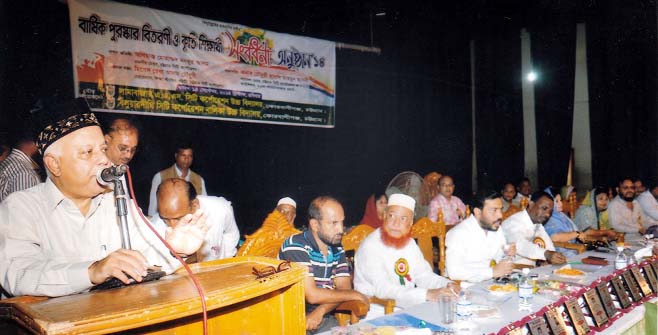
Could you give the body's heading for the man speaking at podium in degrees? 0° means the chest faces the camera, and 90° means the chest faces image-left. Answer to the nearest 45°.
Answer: approximately 315°

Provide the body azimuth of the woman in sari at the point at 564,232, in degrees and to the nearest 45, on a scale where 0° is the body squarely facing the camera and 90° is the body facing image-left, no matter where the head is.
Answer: approximately 315°

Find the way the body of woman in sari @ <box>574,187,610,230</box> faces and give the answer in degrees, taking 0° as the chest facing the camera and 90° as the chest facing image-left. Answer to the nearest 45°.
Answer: approximately 315°

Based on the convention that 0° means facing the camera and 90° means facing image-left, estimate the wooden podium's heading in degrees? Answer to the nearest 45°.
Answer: approximately 315°

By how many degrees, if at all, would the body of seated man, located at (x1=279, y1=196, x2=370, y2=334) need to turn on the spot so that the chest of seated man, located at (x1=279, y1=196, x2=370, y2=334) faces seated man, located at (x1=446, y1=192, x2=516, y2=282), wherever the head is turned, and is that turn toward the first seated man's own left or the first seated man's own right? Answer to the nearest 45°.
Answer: approximately 90° to the first seated man's own left

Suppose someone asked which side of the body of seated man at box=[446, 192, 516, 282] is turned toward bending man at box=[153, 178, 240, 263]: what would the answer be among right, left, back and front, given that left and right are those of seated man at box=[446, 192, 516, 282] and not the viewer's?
right

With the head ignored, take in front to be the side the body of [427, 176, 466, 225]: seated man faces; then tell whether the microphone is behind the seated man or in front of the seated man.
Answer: in front

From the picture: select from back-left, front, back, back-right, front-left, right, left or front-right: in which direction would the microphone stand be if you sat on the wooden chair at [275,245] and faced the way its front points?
front-right

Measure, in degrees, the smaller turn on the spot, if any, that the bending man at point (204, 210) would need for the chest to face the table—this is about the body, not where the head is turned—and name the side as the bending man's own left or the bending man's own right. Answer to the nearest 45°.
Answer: approximately 90° to the bending man's own left

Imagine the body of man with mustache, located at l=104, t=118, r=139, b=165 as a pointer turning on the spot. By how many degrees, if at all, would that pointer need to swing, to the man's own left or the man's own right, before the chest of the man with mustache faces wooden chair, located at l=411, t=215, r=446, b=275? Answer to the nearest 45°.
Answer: approximately 45° to the man's own left

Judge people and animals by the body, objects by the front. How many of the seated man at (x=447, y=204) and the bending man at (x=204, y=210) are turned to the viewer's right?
0

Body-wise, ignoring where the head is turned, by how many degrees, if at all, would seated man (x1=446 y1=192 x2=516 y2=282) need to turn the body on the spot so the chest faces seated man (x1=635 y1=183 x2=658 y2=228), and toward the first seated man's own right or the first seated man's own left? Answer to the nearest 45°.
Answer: approximately 90° to the first seated man's own left

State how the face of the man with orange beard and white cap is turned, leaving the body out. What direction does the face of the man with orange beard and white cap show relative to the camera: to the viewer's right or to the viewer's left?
to the viewer's left

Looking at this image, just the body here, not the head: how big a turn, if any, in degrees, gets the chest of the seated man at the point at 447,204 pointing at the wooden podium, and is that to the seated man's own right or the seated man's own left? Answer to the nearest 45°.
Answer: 0° — they already face it

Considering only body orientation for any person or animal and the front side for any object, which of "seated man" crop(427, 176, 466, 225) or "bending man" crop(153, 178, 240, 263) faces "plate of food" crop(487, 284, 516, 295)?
"seated man" crop(427, 176, 466, 225)
